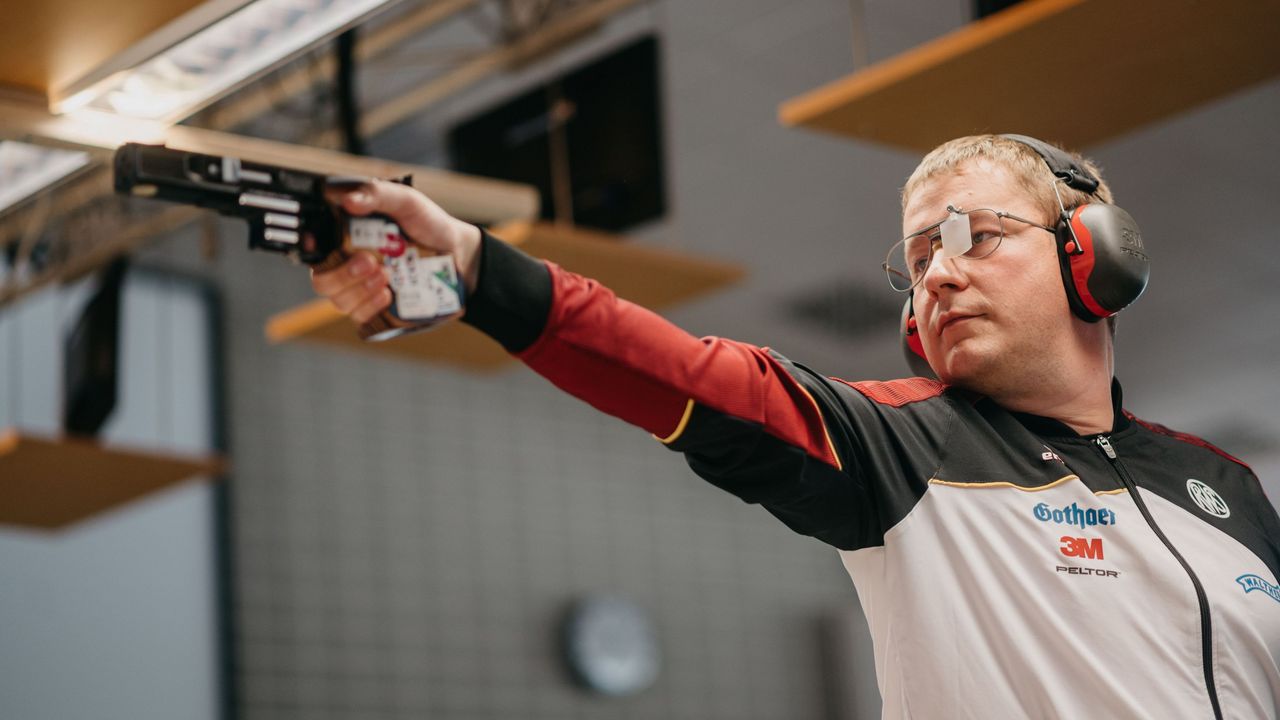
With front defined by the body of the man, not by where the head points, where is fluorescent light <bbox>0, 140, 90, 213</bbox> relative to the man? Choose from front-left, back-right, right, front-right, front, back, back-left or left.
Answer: back-right

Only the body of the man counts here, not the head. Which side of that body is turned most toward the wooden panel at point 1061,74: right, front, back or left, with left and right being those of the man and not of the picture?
back

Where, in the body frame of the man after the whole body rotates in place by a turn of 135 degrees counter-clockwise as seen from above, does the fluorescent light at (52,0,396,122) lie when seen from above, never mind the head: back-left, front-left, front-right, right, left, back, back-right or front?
left

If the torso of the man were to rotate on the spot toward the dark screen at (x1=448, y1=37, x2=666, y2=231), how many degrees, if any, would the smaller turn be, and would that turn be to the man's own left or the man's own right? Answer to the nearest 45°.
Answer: approximately 180°

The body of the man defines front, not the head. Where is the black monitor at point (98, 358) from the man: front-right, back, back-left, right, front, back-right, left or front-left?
back-right

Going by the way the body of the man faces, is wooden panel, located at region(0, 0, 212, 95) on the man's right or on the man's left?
on the man's right

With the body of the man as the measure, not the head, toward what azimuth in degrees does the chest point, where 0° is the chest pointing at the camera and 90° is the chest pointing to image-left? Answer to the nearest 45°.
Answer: approximately 0°
